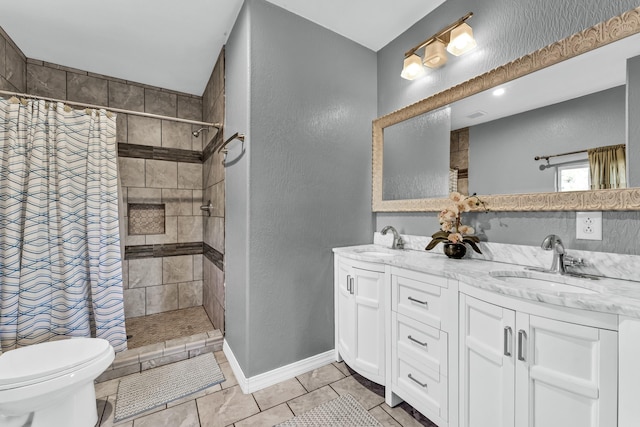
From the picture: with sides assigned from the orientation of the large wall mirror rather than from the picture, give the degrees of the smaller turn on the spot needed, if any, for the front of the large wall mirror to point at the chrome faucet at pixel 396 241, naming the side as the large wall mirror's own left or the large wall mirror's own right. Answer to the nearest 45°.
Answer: approximately 45° to the large wall mirror's own right

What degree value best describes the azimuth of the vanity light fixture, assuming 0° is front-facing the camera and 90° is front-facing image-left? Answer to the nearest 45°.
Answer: approximately 45°

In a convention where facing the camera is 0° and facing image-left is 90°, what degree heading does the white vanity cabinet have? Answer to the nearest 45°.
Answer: approximately 45°
